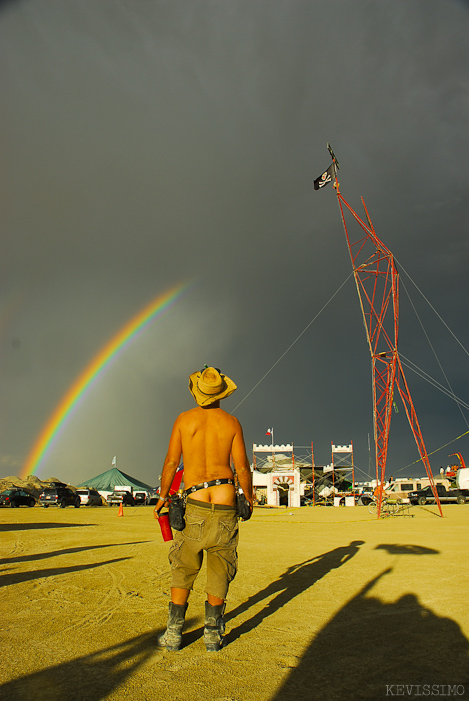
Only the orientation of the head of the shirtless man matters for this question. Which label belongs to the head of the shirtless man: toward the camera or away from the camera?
away from the camera

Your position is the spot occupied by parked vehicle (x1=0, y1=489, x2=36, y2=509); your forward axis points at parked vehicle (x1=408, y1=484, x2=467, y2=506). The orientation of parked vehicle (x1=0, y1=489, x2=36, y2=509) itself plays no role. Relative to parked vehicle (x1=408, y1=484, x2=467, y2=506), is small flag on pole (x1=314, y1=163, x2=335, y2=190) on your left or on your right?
right

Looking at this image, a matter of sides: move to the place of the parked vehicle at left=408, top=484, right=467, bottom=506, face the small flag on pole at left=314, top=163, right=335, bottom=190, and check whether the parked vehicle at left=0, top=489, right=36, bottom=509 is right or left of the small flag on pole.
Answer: right

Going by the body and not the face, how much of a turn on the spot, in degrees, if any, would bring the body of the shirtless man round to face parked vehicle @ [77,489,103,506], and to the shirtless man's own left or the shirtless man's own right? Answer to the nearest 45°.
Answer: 0° — they already face it

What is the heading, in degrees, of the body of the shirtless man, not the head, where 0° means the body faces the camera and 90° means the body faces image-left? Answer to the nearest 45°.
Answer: approximately 180°

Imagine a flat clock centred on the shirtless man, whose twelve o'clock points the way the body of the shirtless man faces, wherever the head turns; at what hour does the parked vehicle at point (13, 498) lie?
The parked vehicle is roughly at 11 o'clock from the shirtless man.

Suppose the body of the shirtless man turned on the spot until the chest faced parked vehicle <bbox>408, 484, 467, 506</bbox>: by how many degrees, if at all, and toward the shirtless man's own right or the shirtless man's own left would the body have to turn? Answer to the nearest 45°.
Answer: approximately 45° to the shirtless man's own right

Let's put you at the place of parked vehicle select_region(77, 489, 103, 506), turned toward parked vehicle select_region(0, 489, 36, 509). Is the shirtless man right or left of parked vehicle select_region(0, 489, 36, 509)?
left
